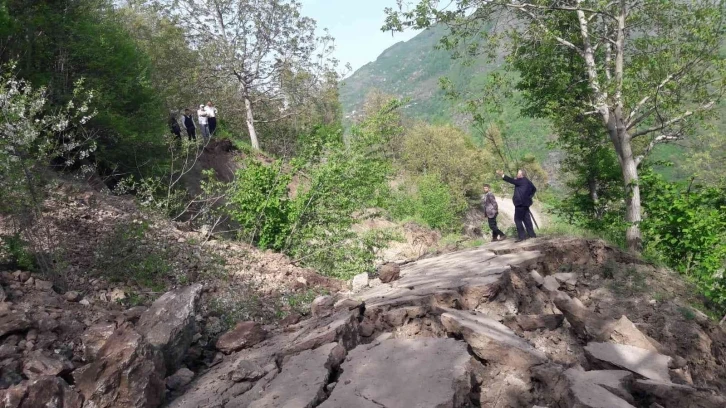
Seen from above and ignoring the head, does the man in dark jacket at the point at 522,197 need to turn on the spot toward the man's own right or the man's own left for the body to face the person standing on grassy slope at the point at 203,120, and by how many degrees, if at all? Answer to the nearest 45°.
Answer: approximately 45° to the man's own left

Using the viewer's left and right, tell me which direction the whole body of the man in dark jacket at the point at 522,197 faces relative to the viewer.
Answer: facing away from the viewer and to the left of the viewer

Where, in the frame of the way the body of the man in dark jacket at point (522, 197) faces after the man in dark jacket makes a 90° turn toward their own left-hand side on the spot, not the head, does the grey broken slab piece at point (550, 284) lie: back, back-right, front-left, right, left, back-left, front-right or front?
front-left

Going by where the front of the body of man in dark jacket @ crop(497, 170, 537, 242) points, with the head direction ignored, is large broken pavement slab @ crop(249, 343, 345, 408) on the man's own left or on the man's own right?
on the man's own left

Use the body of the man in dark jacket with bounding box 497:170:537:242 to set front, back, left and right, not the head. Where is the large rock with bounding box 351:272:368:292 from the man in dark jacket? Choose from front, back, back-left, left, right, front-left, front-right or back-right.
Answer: left

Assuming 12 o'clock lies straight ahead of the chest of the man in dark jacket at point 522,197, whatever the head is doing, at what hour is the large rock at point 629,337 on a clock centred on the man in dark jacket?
The large rock is roughly at 7 o'clock from the man in dark jacket.

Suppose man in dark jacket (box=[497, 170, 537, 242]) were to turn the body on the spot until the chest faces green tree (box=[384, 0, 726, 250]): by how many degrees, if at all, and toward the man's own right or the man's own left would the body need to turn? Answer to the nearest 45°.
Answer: approximately 90° to the man's own right

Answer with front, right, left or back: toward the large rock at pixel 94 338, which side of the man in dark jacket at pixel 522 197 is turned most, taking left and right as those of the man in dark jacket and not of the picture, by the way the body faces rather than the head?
left

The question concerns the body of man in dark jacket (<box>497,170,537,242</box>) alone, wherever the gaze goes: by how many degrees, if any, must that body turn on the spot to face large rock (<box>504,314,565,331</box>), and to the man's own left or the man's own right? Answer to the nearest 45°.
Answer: approximately 135° to the man's own left

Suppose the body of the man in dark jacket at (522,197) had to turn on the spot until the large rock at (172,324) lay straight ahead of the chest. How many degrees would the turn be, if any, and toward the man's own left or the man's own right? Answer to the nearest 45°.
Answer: approximately 90° to the man's own left

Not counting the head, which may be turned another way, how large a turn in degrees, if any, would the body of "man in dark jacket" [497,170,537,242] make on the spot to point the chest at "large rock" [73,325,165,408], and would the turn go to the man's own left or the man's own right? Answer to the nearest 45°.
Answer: approximately 90° to the man's own left

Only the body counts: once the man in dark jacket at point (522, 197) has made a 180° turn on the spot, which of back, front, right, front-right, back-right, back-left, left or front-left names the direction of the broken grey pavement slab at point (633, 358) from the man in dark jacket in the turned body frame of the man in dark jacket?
front-right

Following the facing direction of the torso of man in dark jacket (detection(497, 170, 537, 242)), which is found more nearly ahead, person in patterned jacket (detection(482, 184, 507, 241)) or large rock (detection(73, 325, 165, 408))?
the person in patterned jacket

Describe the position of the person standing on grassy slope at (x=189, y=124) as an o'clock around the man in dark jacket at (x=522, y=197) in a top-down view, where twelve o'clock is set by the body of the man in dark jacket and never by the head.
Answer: The person standing on grassy slope is roughly at 11 o'clock from the man in dark jacket.

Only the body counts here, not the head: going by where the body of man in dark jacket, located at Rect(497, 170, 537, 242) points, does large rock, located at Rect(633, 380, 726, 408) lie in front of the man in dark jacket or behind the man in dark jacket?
behind
